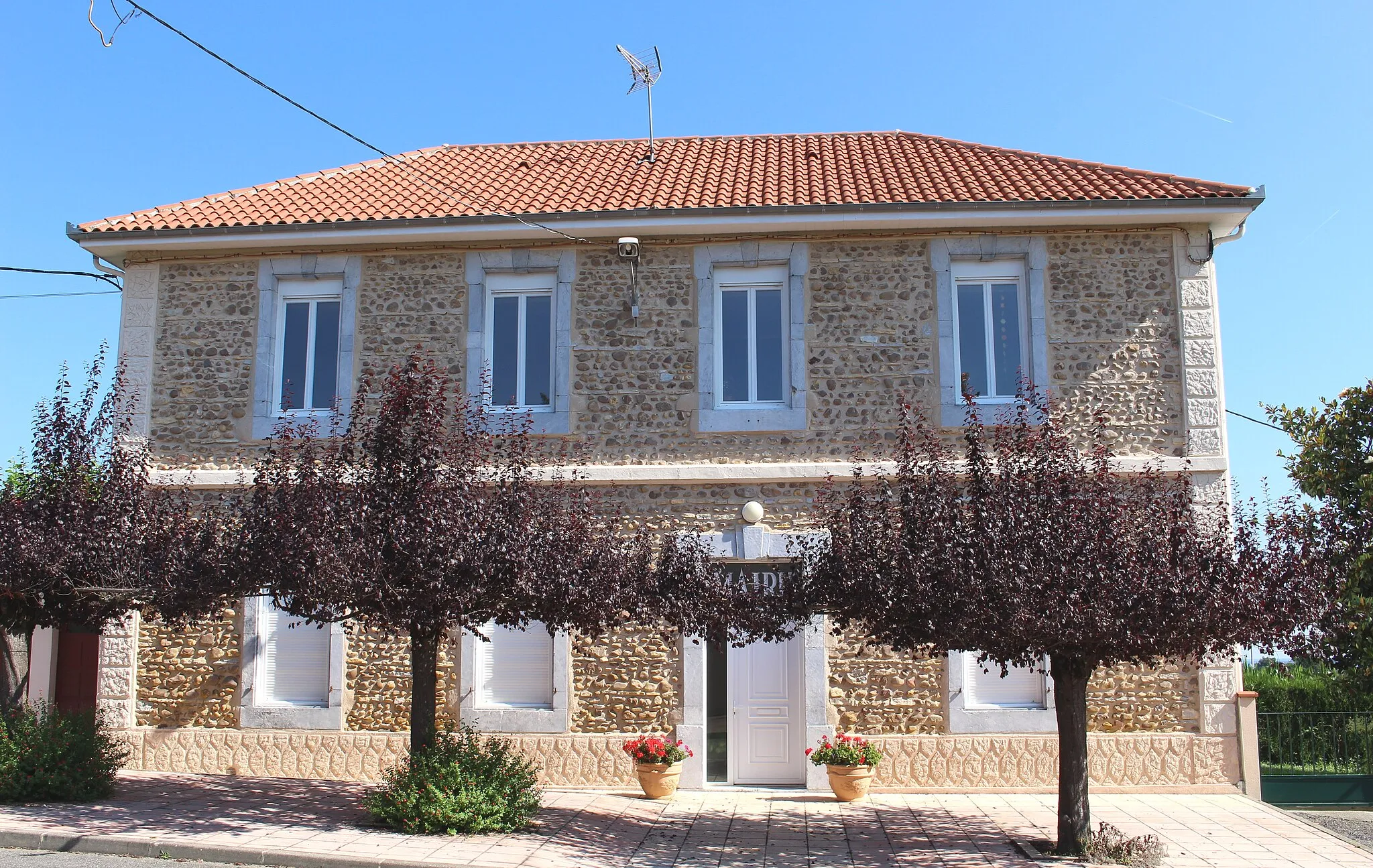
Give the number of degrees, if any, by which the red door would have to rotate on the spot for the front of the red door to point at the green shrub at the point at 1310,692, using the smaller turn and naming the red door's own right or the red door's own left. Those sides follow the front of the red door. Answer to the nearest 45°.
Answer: approximately 45° to the red door's own left

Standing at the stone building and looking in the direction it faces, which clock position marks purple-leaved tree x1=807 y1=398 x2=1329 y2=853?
The purple-leaved tree is roughly at 11 o'clock from the stone building.

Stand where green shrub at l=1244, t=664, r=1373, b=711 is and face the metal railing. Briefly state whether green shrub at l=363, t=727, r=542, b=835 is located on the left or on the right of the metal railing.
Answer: right

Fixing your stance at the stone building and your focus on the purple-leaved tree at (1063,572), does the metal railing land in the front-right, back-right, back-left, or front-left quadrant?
front-left

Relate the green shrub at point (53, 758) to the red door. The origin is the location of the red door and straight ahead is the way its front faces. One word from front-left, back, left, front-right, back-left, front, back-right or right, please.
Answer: front

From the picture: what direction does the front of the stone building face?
toward the camera

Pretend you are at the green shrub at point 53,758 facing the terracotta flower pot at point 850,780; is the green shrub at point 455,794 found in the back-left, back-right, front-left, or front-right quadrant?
front-right

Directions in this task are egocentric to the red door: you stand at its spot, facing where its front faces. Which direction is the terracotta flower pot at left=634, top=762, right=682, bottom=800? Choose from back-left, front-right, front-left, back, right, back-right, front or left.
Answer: front-left

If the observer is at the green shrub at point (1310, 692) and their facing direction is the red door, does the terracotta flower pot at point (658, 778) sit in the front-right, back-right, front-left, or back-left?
front-left

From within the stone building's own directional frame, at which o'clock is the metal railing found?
The metal railing is roughly at 9 o'clock from the stone building.

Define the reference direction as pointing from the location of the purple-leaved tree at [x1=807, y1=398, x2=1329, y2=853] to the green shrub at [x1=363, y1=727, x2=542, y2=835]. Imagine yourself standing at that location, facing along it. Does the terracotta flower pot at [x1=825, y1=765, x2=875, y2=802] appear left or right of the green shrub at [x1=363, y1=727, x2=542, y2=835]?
right

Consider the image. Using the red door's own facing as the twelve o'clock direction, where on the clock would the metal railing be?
The metal railing is roughly at 10 o'clock from the red door.

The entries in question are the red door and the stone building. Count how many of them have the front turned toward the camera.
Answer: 2

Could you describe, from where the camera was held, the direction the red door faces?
facing the viewer

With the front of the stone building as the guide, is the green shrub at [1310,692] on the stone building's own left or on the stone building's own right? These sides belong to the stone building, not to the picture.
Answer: on the stone building's own left
